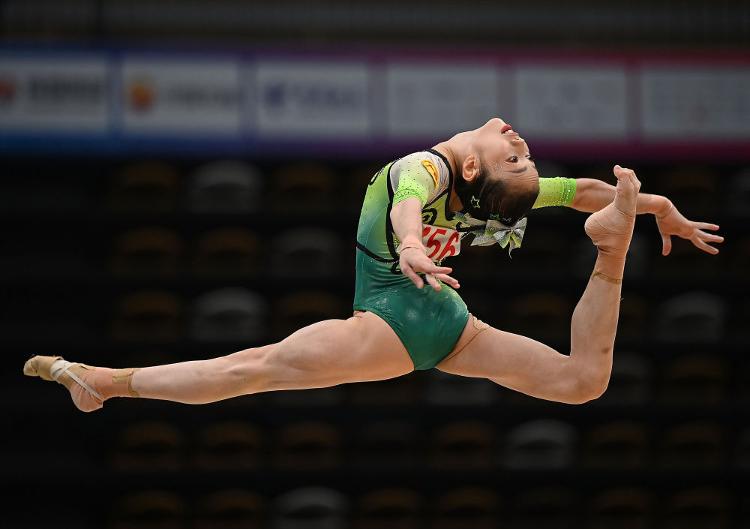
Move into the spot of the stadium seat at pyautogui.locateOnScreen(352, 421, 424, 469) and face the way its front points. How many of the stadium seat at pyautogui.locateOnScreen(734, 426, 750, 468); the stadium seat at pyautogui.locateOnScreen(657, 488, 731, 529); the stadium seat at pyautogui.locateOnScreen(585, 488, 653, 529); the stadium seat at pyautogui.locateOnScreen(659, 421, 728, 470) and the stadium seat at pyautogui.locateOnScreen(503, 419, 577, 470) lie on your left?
5

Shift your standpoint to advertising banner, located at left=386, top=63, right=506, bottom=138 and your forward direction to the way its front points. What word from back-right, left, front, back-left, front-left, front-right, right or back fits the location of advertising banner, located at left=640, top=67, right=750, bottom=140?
left

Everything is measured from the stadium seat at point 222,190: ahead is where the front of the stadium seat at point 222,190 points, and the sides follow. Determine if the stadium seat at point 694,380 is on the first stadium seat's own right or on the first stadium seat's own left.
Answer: on the first stadium seat's own left

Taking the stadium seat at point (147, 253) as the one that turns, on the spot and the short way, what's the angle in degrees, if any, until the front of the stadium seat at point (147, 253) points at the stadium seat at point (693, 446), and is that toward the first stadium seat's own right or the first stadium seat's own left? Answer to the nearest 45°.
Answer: approximately 90° to the first stadium seat's own left
